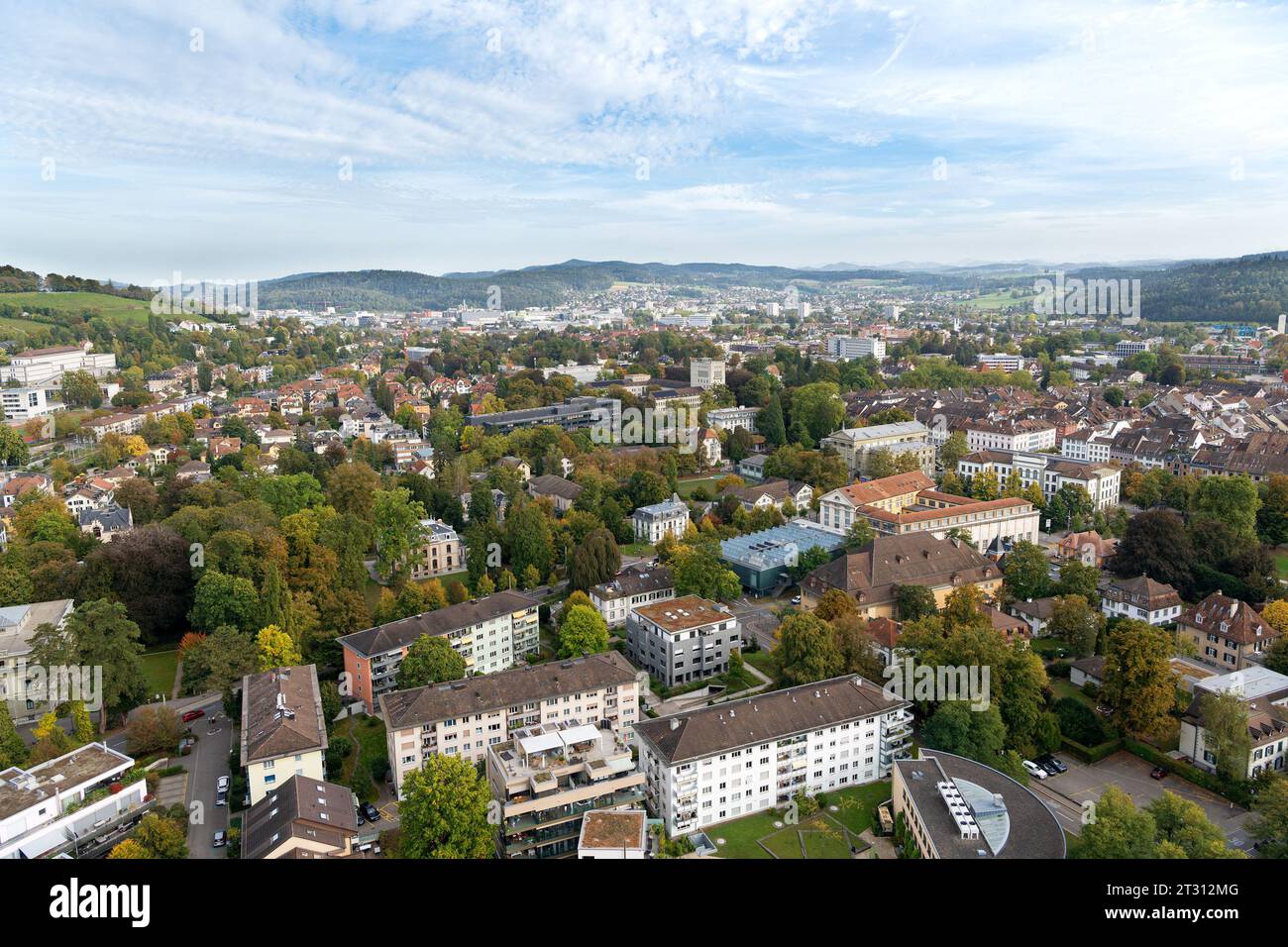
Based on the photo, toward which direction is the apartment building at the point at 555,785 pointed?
toward the camera

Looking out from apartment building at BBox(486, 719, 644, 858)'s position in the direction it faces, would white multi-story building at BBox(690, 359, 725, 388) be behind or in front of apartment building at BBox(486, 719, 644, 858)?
behind

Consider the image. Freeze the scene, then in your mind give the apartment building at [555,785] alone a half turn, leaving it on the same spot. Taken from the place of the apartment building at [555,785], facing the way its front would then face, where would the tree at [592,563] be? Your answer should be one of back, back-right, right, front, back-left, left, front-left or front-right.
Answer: front

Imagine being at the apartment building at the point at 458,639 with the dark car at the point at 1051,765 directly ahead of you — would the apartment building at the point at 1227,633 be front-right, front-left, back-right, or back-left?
front-left

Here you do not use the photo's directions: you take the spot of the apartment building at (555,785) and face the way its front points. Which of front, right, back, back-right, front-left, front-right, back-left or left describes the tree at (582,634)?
back

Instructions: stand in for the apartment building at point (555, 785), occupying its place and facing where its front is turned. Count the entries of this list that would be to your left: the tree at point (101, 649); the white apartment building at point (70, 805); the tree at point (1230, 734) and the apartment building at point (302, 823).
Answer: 1

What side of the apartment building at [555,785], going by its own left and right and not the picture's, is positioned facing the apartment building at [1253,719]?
left

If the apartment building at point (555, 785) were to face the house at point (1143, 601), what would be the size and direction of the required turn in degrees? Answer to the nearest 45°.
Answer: approximately 135° to its left

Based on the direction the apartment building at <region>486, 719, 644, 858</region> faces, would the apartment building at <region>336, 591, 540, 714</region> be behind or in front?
behind

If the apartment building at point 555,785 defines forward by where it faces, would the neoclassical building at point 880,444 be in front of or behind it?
behind
